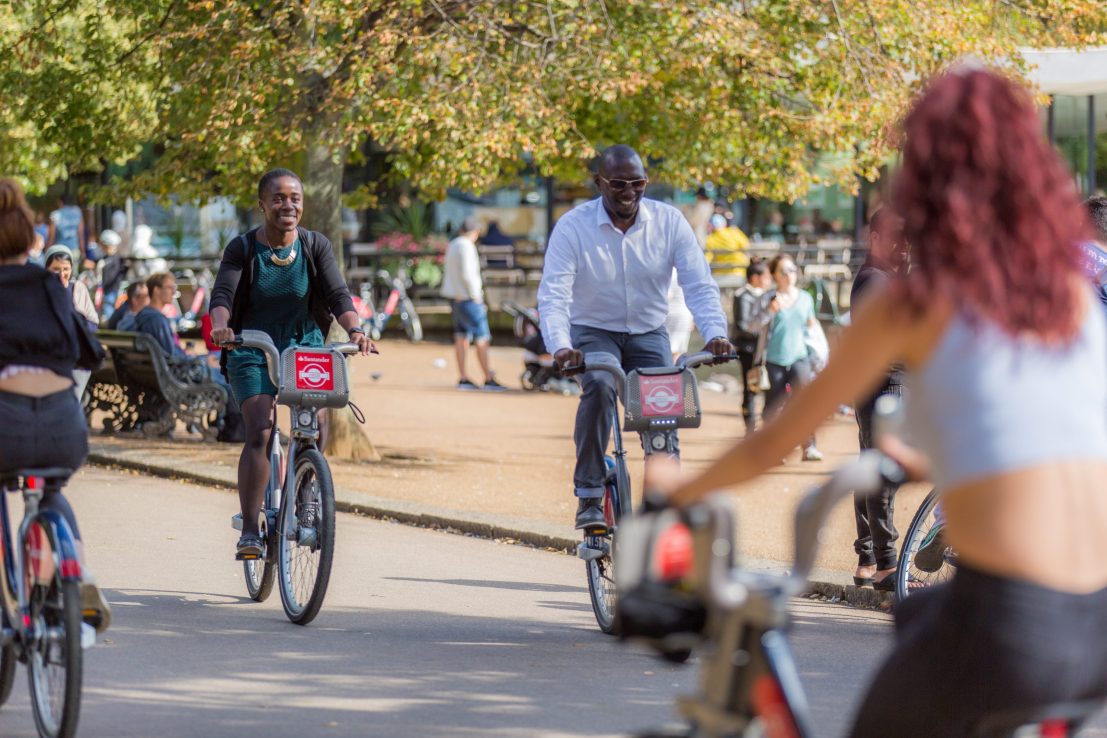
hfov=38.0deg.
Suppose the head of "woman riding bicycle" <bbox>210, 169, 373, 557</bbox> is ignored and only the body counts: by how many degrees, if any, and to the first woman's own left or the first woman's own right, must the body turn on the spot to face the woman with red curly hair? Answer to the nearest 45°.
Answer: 0° — they already face them

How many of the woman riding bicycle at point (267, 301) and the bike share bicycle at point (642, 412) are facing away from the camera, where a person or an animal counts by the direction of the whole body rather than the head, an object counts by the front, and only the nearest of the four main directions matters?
0

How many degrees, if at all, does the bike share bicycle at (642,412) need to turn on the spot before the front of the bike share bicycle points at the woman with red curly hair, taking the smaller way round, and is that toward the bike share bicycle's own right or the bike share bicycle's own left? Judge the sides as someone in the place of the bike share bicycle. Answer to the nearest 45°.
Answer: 0° — it already faces them

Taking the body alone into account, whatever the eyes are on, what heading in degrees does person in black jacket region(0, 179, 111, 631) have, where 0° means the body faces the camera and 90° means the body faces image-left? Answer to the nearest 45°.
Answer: approximately 180°

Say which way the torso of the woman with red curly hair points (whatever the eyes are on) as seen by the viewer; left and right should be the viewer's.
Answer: facing away from the viewer and to the left of the viewer

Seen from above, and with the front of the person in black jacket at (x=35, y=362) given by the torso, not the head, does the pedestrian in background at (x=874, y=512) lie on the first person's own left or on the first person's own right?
on the first person's own right

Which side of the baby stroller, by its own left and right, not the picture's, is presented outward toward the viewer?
right

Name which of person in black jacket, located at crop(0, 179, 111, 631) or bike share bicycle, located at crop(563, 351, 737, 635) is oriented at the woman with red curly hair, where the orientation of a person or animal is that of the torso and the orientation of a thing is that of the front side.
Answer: the bike share bicycle

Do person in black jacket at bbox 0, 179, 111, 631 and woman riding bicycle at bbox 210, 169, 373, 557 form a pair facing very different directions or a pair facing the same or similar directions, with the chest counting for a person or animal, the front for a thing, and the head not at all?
very different directions

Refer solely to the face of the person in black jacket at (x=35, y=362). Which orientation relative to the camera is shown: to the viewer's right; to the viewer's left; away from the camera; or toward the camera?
away from the camera

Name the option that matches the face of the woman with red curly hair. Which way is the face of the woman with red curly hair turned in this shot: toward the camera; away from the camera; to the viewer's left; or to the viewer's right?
away from the camera

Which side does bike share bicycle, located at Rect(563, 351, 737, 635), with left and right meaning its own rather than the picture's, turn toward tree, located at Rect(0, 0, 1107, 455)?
back

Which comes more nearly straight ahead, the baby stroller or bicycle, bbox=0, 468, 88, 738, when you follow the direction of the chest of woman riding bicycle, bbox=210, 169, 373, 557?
the bicycle

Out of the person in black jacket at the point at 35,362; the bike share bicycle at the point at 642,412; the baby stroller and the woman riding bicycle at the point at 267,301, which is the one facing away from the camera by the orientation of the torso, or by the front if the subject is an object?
the person in black jacket

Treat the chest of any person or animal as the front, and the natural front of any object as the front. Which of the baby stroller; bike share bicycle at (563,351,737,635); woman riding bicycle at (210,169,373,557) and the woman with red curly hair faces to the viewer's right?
the baby stroller

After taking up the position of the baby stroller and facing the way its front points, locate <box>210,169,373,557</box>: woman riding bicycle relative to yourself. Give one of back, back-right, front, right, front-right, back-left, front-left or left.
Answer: right

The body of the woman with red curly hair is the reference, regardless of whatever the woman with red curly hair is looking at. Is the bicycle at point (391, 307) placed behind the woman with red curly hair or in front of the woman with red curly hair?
in front
